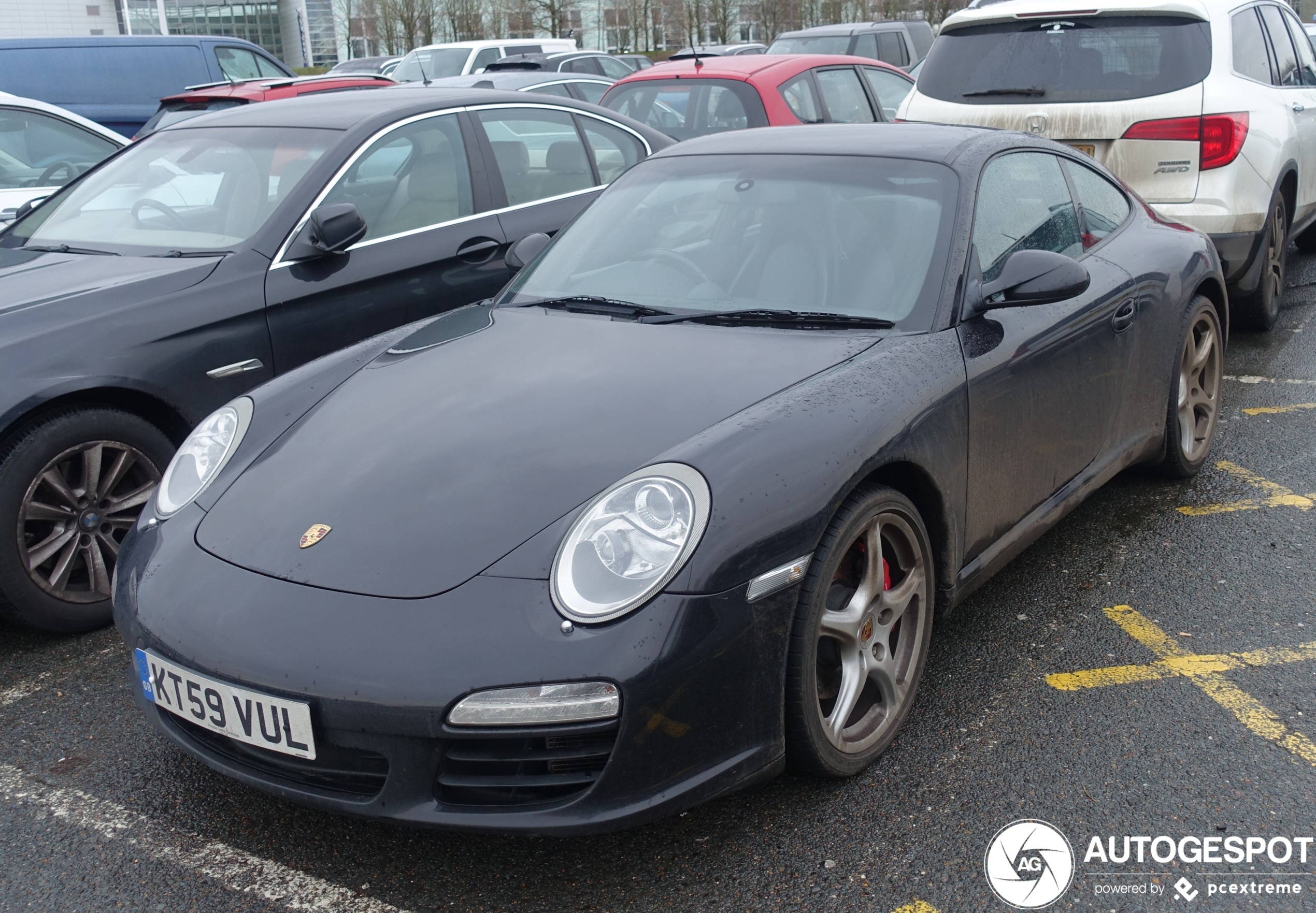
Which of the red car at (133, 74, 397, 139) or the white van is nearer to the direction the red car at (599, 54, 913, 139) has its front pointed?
the white van

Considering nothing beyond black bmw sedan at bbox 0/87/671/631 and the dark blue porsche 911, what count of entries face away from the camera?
0

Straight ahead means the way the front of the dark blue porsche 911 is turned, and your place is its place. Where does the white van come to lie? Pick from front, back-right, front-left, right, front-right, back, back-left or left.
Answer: back-right

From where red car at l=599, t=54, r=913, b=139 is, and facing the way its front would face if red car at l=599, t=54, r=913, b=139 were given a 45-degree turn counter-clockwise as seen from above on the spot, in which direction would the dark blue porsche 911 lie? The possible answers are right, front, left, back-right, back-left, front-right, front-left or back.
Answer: back

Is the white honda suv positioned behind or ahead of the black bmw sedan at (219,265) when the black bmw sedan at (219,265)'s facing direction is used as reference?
behind

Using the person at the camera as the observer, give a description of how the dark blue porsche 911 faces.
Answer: facing the viewer and to the left of the viewer

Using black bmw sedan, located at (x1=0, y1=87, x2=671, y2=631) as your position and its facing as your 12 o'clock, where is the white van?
The white van is roughly at 5 o'clock from the black bmw sedan.

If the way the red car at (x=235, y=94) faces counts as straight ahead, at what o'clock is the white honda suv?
The white honda suv is roughly at 3 o'clock from the red car.

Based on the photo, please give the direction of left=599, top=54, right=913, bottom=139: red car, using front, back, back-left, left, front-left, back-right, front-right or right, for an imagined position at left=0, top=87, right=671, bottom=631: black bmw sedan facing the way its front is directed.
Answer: back

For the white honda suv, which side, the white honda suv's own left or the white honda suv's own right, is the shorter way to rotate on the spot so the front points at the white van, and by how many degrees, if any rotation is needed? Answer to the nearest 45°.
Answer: approximately 90° to the white honda suv's own left

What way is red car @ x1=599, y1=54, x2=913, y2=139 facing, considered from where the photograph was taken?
facing away from the viewer and to the right of the viewer

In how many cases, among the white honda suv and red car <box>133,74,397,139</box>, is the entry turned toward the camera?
0

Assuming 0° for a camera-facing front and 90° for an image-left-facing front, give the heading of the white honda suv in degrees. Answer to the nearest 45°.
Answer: approximately 225°

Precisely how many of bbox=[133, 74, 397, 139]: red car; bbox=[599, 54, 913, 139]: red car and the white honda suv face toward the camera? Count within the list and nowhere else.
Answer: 0

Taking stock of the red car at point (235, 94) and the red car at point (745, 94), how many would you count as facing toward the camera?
0

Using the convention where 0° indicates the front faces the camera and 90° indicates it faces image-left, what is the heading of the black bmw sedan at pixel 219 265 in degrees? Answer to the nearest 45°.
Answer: approximately 45°

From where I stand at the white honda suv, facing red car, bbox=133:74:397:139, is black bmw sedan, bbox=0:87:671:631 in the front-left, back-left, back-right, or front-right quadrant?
front-left

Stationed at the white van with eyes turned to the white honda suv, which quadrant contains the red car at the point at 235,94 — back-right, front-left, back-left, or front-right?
front-right
